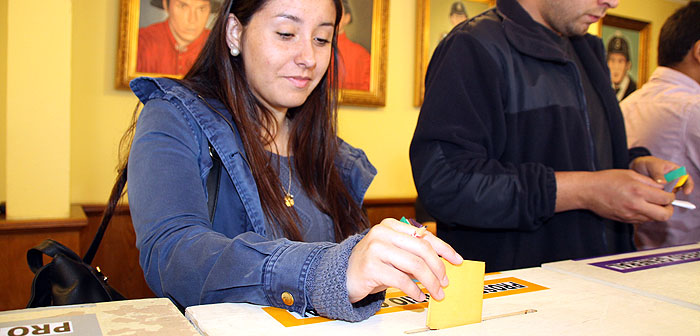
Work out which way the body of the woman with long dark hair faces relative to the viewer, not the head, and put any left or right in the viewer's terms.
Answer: facing the viewer and to the right of the viewer

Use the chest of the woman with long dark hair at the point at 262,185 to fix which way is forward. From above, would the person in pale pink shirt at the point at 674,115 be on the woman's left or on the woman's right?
on the woman's left

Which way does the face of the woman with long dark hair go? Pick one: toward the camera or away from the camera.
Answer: toward the camera

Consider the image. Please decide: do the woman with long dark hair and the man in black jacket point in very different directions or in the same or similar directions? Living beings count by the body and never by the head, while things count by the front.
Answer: same or similar directions

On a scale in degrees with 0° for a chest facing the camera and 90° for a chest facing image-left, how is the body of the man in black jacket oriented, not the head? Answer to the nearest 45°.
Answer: approximately 315°

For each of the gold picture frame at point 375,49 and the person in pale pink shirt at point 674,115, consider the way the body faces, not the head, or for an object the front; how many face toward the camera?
1

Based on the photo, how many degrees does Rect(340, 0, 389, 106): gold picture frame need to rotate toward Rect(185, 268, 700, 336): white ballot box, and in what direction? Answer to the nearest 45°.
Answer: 0° — it already faces it

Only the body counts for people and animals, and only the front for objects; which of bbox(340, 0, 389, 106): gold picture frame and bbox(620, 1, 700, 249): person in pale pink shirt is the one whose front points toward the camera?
the gold picture frame

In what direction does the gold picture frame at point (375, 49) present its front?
toward the camera
